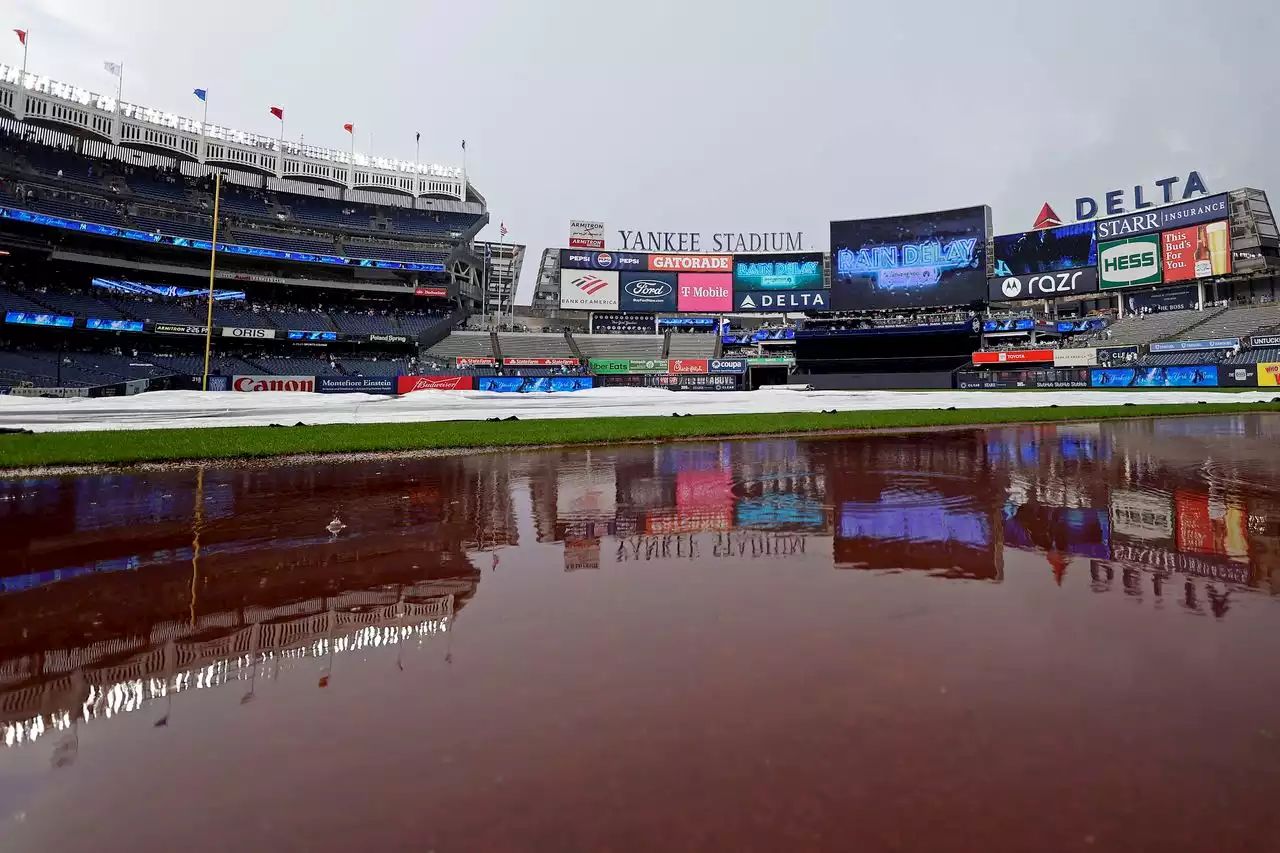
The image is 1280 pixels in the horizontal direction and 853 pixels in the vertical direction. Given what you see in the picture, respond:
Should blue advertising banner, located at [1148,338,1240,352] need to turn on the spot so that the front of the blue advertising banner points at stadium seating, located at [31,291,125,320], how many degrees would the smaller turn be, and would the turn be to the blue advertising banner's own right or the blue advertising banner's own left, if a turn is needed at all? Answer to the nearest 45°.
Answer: approximately 45° to the blue advertising banner's own right

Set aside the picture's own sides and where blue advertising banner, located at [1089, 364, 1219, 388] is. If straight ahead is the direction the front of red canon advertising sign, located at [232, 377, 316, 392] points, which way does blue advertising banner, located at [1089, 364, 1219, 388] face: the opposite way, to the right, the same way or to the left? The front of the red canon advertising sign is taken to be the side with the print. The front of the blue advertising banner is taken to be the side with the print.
to the right

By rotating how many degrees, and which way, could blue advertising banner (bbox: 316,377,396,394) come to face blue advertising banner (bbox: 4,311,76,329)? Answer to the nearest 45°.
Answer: approximately 90° to its right

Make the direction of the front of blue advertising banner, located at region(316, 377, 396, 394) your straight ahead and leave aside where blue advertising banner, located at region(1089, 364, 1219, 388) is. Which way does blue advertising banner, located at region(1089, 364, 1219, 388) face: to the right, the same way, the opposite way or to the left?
to the right

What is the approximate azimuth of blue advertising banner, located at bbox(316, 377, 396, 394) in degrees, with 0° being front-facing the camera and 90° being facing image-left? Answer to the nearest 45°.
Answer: approximately 0°

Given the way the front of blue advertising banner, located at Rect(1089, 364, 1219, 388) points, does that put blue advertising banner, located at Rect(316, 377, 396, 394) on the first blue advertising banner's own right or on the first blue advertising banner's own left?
on the first blue advertising banner's own right
